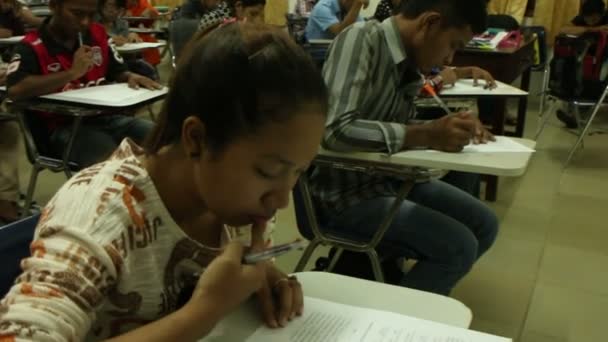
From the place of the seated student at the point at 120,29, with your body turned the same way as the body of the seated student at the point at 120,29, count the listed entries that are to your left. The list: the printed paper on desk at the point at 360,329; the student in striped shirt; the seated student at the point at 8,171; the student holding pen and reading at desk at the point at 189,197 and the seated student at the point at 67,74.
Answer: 0

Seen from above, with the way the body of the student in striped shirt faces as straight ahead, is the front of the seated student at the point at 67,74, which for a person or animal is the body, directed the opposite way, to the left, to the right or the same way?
the same way

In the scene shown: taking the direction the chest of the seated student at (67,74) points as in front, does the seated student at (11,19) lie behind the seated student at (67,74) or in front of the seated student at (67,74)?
behind

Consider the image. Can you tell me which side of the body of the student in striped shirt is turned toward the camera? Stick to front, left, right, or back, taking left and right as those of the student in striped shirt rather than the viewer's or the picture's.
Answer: right

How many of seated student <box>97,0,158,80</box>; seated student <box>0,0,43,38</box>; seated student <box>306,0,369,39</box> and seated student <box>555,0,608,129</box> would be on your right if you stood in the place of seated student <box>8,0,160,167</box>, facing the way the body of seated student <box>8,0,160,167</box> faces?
0

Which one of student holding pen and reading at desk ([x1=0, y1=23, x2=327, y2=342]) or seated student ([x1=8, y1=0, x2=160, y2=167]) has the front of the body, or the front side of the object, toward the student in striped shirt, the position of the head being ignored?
the seated student

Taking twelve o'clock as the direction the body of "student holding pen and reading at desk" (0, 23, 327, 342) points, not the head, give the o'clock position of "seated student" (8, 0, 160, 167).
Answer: The seated student is roughly at 7 o'clock from the student holding pen and reading at desk.

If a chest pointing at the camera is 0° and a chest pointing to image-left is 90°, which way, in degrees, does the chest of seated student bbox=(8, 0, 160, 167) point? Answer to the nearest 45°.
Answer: approximately 315°

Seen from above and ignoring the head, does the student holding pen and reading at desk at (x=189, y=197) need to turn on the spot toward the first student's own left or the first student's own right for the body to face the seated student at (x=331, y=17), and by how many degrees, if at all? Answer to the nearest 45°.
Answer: approximately 135° to the first student's own left

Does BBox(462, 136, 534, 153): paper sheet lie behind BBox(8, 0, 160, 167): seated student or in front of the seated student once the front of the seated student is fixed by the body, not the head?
in front

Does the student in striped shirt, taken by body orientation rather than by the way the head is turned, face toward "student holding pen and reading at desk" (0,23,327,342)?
no

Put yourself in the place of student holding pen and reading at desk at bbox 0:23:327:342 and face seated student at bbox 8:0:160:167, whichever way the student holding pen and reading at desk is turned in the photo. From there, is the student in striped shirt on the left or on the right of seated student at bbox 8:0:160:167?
right

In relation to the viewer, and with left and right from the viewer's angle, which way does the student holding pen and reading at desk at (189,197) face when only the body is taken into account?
facing the viewer and to the right of the viewer

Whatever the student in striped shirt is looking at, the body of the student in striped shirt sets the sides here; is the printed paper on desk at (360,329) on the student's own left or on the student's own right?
on the student's own right

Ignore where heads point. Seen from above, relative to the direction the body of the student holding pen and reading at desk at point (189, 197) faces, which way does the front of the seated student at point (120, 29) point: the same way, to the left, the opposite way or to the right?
the same way

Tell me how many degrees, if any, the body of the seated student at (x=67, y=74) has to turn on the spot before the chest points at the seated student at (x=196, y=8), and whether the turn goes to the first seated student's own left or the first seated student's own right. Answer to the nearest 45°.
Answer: approximately 90° to the first seated student's own left

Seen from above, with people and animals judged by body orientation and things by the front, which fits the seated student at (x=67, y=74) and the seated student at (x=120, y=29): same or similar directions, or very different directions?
same or similar directions

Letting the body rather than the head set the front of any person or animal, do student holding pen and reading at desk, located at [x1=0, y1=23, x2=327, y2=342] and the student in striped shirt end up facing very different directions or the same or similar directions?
same or similar directions

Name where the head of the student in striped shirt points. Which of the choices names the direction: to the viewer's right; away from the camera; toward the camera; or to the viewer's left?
to the viewer's right

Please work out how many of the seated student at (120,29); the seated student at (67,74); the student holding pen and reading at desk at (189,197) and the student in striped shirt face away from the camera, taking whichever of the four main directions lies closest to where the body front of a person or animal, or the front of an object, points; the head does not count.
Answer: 0
